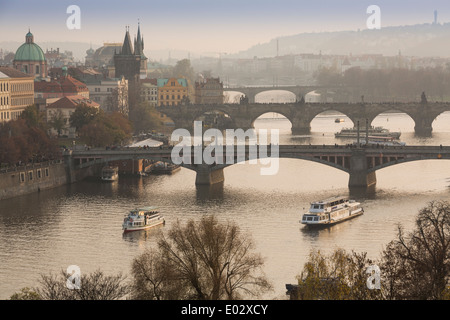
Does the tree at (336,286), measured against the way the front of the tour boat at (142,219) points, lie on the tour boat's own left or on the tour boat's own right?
on the tour boat's own left

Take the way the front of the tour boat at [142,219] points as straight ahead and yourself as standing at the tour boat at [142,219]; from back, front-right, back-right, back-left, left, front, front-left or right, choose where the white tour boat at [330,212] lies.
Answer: back-left

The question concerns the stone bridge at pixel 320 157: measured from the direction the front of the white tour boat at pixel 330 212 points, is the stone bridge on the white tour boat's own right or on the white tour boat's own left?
on the white tour boat's own right

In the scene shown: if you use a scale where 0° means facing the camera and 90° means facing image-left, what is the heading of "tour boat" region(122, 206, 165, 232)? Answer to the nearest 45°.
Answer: approximately 45°

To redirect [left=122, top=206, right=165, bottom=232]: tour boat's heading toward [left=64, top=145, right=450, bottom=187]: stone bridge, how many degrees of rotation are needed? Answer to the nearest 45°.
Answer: approximately 180°

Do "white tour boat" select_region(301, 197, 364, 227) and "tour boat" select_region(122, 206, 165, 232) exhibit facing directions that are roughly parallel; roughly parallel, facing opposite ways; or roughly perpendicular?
roughly parallel

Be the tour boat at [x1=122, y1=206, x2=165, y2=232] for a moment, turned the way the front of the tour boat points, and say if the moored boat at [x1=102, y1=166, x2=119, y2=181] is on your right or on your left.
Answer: on your right

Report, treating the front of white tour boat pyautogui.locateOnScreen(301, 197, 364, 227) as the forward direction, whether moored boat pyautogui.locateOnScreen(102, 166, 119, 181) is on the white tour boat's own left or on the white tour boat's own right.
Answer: on the white tour boat's own right
